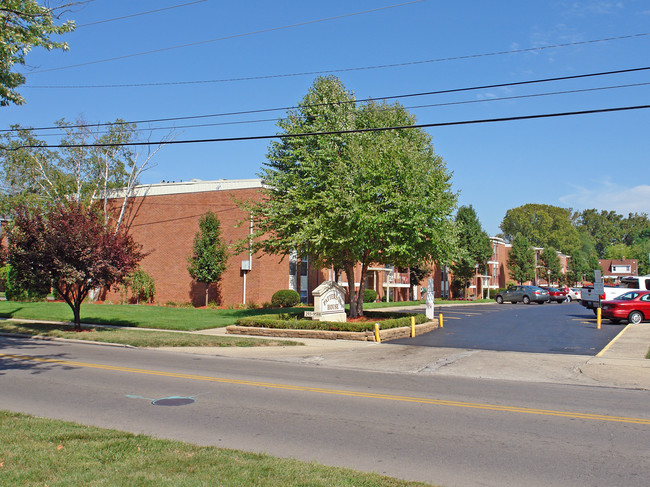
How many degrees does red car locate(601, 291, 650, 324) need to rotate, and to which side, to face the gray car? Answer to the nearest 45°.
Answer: approximately 45° to its left
